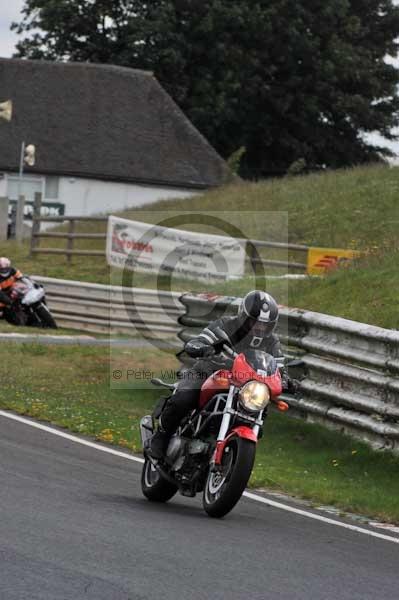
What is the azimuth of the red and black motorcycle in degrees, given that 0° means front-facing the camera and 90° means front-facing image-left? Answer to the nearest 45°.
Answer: approximately 315°

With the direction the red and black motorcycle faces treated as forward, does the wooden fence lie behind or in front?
behind

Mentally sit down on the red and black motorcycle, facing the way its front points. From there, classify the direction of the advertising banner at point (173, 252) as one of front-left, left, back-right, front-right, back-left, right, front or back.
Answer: back-left

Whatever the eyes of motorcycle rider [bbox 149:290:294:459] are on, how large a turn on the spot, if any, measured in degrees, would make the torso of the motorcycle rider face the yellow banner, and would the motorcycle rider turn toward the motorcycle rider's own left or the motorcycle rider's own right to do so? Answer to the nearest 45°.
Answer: approximately 135° to the motorcycle rider's own left

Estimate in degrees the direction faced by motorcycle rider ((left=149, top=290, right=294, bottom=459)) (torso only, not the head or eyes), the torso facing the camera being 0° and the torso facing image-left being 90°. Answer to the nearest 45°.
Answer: approximately 315°

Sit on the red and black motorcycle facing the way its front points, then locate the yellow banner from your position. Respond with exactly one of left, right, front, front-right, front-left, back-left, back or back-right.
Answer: back-left

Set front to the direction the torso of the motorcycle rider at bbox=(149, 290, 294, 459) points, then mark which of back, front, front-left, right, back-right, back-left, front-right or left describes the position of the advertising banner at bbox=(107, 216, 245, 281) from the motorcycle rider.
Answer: back-left
